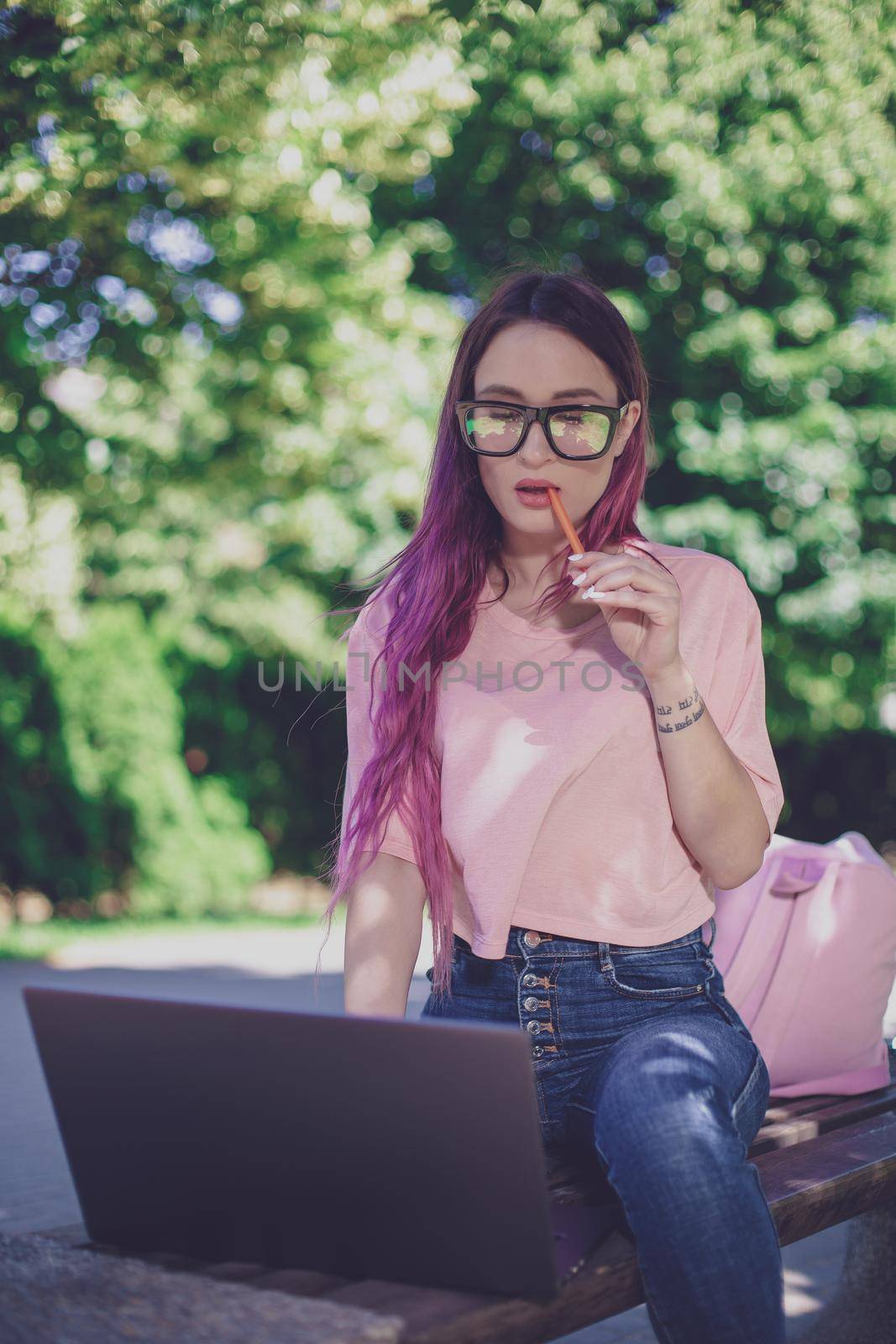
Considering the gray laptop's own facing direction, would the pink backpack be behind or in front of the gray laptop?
in front

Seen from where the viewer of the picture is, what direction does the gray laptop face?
facing away from the viewer and to the right of the viewer

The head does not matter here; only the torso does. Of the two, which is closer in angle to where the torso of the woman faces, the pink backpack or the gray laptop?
the gray laptop

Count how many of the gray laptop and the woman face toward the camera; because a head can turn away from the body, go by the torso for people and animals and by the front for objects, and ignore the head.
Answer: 1

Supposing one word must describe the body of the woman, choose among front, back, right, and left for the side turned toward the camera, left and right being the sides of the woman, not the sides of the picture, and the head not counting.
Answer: front

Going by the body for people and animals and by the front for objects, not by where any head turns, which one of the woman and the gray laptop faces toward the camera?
the woman

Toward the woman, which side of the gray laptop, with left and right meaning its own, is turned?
front

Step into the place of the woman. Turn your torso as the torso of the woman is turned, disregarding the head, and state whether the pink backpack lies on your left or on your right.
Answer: on your left
